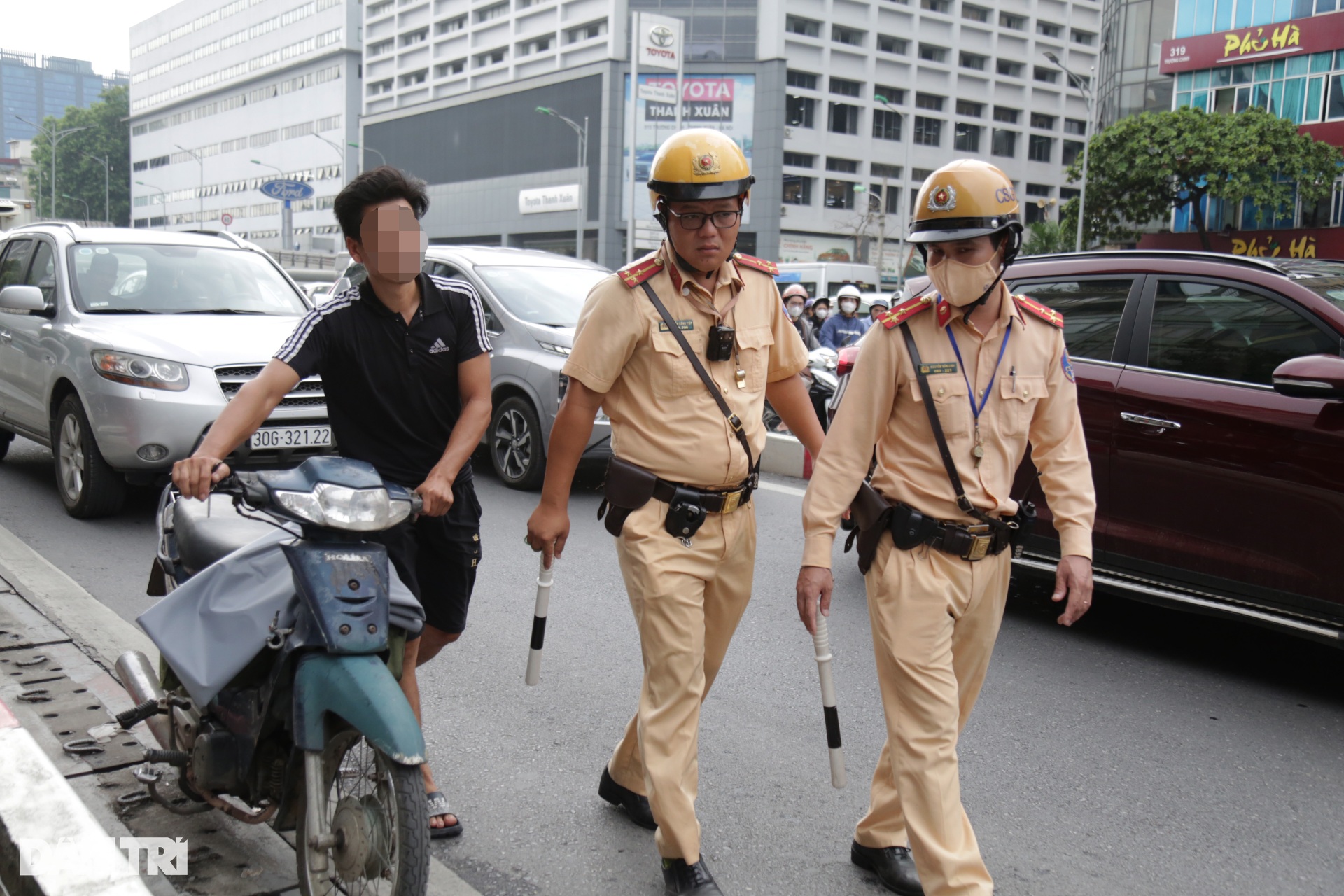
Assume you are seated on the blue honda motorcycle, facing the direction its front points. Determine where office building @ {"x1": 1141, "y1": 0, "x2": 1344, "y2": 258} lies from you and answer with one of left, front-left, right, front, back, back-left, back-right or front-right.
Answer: left

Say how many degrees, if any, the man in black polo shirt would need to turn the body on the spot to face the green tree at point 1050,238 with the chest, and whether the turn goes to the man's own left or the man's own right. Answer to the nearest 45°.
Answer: approximately 90° to the man's own left

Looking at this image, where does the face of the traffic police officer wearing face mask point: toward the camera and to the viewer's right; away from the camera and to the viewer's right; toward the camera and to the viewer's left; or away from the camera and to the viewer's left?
toward the camera and to the viewer's left

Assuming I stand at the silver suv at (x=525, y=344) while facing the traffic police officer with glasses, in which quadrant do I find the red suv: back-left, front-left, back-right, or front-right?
front-left

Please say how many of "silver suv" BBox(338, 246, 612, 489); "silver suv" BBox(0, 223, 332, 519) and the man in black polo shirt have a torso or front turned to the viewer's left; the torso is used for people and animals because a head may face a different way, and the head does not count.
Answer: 0

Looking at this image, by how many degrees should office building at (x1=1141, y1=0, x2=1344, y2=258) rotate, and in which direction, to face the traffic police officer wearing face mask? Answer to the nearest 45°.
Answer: approximately 45° to its left

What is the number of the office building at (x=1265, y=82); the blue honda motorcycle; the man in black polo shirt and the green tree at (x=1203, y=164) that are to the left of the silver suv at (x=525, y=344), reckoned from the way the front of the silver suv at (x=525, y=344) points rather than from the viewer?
2

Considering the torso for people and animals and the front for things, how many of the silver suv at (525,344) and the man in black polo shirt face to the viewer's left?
0

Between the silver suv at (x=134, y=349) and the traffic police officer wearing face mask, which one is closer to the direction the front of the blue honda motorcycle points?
the traffic police officer wearing face mask

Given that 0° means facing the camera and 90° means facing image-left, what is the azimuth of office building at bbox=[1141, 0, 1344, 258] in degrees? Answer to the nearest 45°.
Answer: approximately 45°

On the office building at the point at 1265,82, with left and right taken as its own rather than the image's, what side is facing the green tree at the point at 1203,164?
front

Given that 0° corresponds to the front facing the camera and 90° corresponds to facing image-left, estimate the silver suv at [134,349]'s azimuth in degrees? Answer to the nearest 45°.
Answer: approximately 315°
